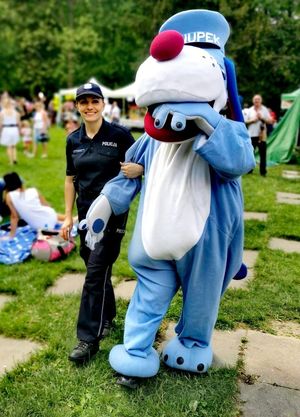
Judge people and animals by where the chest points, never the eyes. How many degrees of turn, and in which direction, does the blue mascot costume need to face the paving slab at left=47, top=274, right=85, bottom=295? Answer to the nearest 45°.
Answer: approximately 90° to its right

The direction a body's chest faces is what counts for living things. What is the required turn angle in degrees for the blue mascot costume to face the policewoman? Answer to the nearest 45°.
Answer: approximately 90° to its right

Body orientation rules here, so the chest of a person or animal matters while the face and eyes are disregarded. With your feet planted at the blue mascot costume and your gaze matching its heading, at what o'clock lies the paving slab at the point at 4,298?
The paving slab is roughly at 3 o'clock from the blue mascot costume.

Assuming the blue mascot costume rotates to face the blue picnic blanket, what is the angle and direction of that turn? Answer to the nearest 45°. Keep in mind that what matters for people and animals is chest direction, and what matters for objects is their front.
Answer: approximately 90° to its right

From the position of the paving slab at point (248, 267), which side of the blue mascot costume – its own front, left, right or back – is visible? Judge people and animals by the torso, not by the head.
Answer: back

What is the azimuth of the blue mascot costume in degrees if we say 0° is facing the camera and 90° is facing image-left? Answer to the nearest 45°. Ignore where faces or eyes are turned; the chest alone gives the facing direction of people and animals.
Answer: approximately 45°
